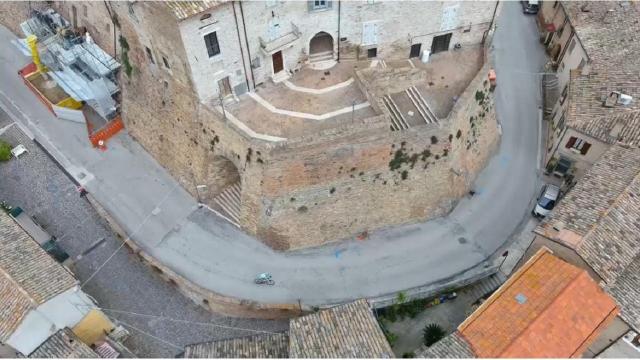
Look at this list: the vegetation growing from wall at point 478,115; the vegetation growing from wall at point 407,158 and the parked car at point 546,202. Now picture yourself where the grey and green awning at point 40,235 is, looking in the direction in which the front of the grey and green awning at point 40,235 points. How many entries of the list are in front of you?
3

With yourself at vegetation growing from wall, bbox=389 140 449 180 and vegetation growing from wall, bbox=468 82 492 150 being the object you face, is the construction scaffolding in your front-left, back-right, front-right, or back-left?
back-left

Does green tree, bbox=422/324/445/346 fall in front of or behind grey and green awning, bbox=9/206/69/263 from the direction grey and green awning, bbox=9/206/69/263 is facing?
in front

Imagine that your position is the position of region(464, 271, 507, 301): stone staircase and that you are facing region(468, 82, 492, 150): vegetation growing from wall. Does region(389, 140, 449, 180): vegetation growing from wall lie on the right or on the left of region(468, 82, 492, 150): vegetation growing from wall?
left
